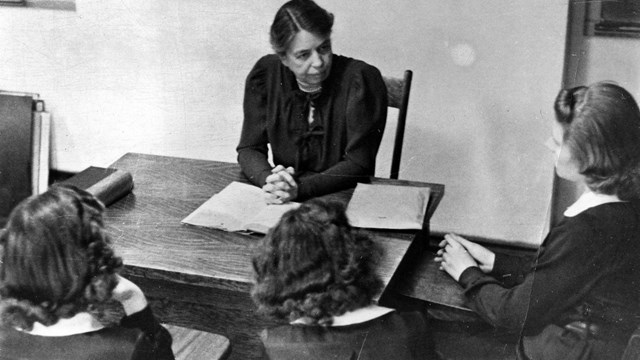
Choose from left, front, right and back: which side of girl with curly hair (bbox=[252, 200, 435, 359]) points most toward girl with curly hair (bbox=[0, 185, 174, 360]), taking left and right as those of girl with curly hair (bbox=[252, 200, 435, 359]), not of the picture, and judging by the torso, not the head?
left

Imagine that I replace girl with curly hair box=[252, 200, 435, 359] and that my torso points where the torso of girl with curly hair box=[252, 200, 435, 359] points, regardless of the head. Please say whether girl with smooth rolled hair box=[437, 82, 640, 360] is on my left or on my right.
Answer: on my right

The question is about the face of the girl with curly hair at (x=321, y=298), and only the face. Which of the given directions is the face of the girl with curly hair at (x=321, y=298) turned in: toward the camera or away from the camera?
away from the camera

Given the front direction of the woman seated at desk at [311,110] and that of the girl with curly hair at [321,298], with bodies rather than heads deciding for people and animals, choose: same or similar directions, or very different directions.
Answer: very different directions

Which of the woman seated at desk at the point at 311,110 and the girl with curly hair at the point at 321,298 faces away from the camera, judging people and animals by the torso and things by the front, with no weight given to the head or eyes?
the girl with curly hair

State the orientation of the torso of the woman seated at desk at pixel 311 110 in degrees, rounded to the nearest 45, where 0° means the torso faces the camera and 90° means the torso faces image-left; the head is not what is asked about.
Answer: approximately 0°

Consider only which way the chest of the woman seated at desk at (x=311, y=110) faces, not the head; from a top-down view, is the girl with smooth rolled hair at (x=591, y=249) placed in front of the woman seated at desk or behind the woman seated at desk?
in front

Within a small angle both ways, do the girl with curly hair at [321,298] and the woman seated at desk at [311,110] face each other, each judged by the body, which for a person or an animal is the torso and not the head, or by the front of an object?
yes

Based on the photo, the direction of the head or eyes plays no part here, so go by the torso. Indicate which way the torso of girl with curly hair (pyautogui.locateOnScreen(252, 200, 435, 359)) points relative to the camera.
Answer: away from the camera

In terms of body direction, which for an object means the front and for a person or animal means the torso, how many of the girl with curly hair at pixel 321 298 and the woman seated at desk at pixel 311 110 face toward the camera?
1

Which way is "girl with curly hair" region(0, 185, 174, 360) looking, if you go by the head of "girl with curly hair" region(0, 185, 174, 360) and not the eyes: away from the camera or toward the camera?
away from the camera

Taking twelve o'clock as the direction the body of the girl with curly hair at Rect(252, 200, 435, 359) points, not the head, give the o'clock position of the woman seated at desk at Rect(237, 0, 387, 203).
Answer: The woman seated at desk is roughly at 12 o'clock from the girl with curly hair.

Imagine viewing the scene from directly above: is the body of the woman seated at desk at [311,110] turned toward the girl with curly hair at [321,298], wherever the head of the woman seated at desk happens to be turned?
yes

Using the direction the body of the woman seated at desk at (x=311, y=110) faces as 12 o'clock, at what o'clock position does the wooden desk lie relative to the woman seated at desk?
The wooden desk is roughly at 1 o'clock from the woman seated at desk.
